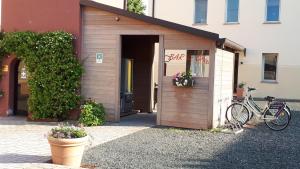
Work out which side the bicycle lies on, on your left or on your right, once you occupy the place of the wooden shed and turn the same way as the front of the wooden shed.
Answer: on your left

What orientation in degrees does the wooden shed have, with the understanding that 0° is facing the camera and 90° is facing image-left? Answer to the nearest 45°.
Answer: approximately 0°

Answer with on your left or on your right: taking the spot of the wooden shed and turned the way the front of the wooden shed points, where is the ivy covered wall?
on your right

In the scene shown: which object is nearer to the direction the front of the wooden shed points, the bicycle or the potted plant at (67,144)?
the potted plant

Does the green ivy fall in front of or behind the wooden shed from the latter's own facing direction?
behind
